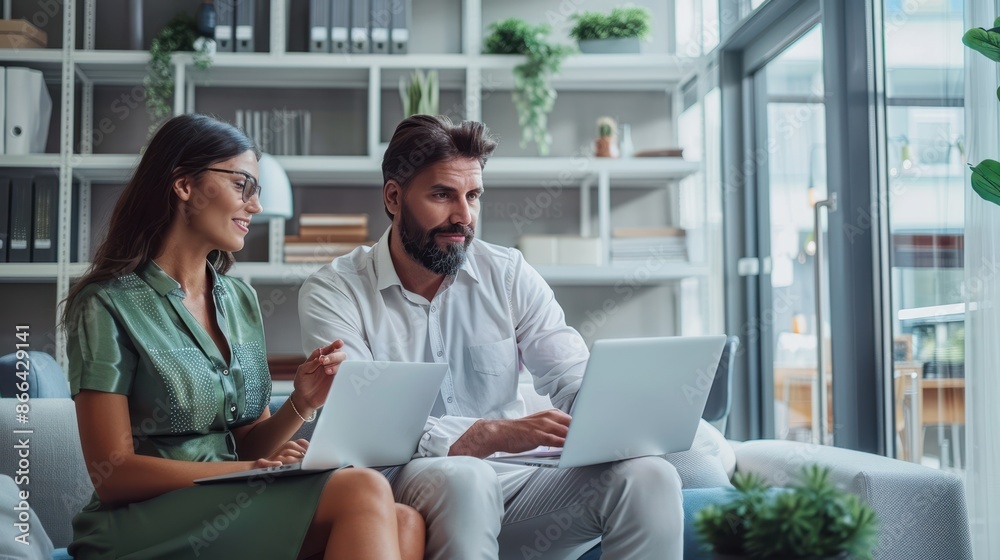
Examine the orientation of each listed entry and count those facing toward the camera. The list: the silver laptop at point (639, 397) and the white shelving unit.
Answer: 1

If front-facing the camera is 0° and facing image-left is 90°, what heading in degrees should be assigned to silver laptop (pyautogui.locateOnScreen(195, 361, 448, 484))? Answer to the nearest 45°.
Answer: approximately 135°

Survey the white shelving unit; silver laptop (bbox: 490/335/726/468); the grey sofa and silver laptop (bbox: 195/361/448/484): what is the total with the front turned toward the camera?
2

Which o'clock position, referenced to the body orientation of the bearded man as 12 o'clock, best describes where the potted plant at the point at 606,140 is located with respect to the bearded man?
The potted plant is roughly at 8 o'clock from the bearded man.

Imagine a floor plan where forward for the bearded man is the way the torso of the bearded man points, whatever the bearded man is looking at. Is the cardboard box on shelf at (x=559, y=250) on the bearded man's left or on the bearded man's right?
on the bearded man's left

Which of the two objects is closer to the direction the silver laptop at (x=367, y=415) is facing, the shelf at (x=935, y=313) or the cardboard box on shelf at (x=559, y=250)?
the cardboard box on shelf

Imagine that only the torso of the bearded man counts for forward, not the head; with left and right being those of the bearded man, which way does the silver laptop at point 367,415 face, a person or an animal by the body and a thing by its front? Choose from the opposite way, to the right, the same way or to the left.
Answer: the opposite way

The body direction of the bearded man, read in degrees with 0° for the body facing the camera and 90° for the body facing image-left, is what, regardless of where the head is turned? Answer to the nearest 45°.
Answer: approximately 315°

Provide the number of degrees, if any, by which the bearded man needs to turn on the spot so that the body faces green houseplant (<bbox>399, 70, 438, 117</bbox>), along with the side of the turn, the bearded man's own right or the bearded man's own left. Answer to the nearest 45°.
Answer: approximately 135° to the bearded man's own left
